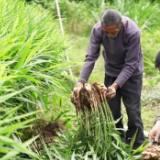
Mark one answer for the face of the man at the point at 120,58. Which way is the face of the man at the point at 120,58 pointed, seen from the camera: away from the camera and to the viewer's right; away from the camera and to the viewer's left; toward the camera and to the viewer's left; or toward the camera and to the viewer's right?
toward the camera and to the viewer's left
